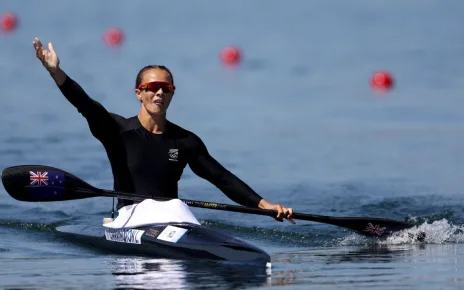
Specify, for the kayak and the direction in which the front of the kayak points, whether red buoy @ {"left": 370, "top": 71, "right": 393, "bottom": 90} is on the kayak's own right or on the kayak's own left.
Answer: on the kayak's own left

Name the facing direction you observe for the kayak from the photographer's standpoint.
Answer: facing the viewer and to the right of the viewer
